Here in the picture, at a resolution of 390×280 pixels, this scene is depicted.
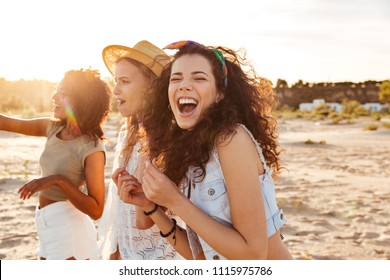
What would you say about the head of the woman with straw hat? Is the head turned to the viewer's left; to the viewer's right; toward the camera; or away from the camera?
to the viewer's left

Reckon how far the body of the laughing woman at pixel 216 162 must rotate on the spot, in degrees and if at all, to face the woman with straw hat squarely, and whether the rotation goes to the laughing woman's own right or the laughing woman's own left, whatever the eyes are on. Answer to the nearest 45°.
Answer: approximately 90° to the laughing woman's own right

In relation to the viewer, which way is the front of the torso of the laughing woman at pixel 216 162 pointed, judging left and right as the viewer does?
facing the viewer and to the left of the viewer
